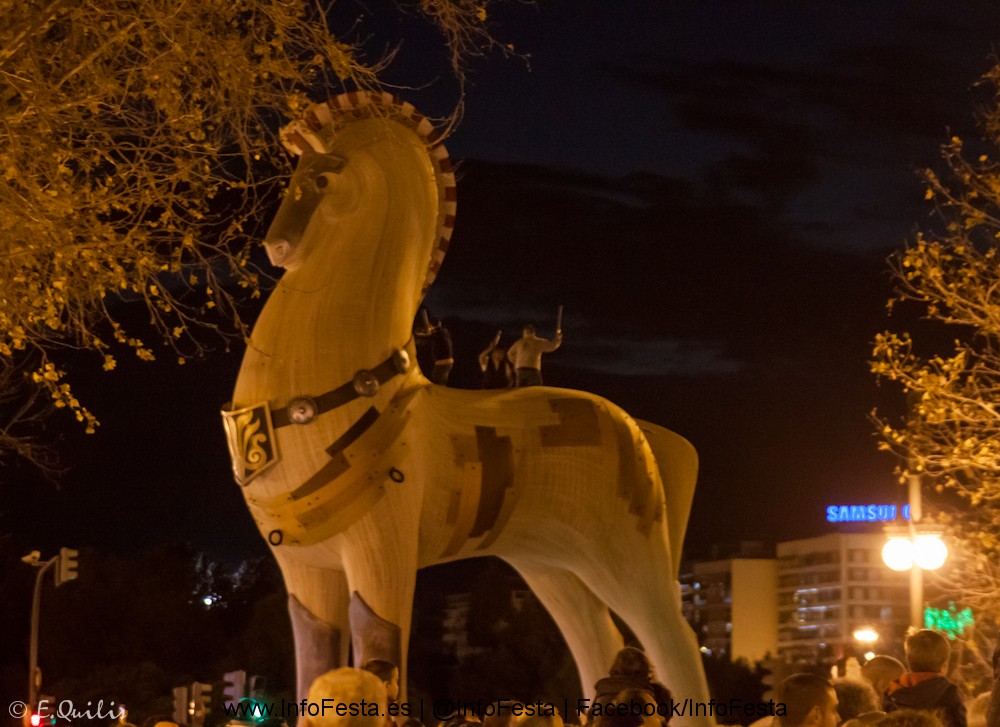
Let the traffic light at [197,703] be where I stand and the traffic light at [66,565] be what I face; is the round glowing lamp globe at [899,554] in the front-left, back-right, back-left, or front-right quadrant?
back-right

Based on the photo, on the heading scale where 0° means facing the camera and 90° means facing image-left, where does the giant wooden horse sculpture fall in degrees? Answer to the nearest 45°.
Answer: approximately 45°

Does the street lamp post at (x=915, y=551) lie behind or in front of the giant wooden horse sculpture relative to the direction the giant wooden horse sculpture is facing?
behind

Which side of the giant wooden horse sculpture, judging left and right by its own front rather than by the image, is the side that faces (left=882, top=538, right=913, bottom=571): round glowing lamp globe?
back
